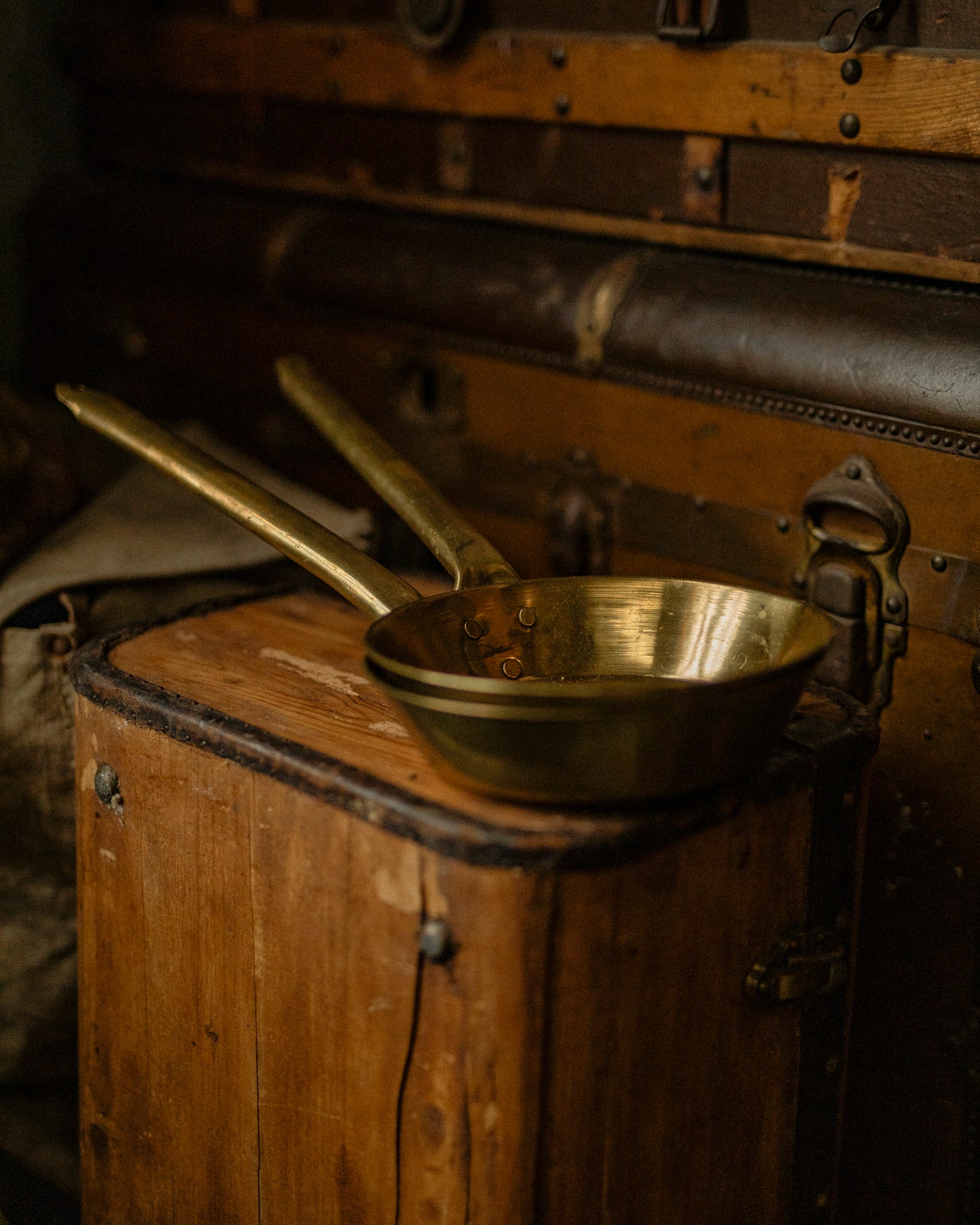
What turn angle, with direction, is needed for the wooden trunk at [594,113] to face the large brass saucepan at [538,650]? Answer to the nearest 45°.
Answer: approximately 45° to its left

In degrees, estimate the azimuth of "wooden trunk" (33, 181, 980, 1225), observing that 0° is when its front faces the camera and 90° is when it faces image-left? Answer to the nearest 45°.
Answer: approximately 45°

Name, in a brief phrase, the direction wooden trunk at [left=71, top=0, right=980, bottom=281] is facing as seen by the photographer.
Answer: facing the viewer and to the left of the viewer

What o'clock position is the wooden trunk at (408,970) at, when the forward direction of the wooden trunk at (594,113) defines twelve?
the wooden trunk at (408,970) is roughly at 11 o'clock from the wooden trunk at (594,113).
